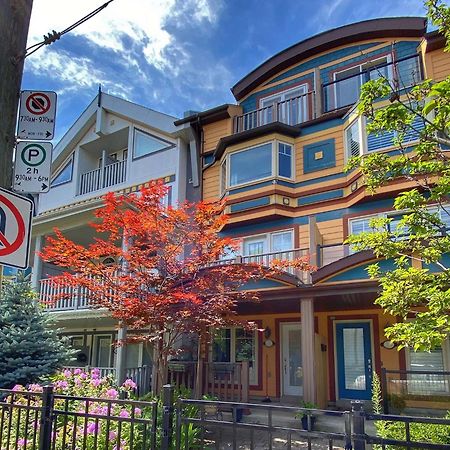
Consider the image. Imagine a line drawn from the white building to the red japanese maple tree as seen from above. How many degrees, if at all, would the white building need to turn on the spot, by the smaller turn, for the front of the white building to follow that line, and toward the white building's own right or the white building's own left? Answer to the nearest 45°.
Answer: approximately 45° to the white building's own left

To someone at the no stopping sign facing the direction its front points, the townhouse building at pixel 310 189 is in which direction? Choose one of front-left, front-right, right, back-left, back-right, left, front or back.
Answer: back-left

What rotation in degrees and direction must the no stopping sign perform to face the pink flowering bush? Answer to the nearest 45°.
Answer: approximately 180°

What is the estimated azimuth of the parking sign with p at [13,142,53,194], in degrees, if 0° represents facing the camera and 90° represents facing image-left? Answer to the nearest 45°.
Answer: approximately 0°

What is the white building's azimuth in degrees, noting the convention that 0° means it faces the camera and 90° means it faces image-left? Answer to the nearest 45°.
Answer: approximately 45°

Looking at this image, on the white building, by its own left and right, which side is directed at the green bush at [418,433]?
left

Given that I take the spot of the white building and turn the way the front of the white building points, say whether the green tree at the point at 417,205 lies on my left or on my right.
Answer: on my left

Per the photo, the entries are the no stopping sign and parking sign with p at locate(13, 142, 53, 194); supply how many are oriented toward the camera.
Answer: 2

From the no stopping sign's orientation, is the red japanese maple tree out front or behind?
behind
